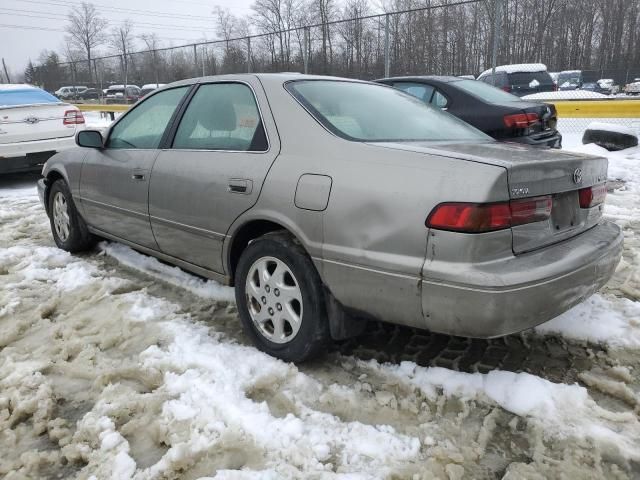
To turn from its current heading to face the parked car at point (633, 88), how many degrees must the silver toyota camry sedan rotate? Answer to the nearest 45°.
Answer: approximately 90° to its right

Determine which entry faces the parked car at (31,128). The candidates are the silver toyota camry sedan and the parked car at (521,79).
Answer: the silver toyota camry sedan

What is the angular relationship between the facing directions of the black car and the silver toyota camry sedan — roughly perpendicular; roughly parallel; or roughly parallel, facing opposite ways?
roughly parallel

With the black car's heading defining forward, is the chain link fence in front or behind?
in front

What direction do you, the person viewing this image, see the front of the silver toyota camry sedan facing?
facing away from the viewer and to the left of the viewer

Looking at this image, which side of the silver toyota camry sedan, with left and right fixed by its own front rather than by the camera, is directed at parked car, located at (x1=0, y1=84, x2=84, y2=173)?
front

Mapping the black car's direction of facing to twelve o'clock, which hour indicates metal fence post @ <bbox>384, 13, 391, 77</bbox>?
The metal fence post is roughly at 1 o'clock from the black car.

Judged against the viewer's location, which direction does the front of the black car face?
facing away from the viewer and to the left of the viewer

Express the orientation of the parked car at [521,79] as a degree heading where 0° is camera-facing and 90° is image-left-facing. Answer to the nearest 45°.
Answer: approximately 135°

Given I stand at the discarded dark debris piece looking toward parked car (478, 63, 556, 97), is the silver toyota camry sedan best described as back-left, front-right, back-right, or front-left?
back-left

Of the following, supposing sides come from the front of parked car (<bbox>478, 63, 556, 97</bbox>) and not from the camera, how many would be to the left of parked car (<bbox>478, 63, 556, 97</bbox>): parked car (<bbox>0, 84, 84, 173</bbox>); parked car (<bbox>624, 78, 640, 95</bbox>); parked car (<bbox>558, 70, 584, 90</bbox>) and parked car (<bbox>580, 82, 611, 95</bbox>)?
1

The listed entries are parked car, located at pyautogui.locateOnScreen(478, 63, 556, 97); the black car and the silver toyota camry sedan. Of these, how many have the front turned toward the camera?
0

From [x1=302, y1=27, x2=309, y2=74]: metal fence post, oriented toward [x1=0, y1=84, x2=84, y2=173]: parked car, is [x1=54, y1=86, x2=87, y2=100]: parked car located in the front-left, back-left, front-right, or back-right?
back-right

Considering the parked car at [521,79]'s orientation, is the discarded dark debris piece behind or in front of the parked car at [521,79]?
behind

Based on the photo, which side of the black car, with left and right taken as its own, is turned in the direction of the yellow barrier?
right

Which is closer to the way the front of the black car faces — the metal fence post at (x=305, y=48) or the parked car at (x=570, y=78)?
the metal fence post

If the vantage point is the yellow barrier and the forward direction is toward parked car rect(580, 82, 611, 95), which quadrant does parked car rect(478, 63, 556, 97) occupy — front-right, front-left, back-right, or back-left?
front-left

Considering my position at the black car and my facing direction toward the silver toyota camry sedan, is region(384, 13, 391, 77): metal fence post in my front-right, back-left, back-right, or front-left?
back-right
